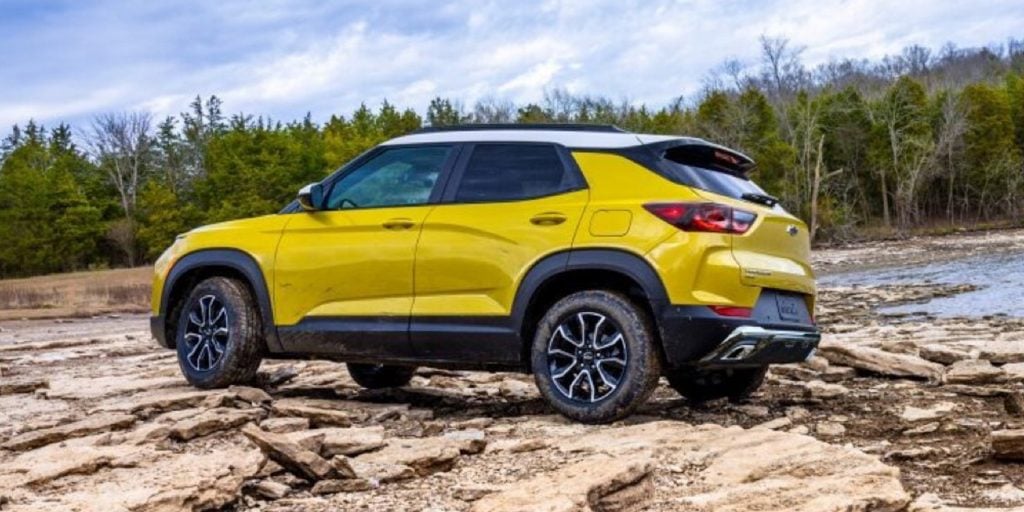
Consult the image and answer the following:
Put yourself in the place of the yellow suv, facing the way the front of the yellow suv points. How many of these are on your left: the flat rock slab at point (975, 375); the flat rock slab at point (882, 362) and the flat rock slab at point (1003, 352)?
0

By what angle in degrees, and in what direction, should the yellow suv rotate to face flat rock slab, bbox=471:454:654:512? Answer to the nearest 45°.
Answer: approximately 135° to its left

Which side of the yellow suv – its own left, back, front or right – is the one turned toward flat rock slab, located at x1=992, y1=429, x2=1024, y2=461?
back

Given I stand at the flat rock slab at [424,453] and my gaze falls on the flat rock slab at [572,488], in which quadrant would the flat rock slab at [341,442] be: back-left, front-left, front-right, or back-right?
back-right

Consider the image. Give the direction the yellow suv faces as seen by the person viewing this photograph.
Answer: facing away from the viewer and to the left of the viewer

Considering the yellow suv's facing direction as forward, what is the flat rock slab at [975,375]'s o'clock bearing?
The flat rock slab is roughly at 4 o'clock from the yellow suv.

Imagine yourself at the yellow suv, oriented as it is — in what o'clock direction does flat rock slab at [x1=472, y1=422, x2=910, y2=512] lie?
The flat rock slab is roughly at 7 o'clock from the yellow suv.

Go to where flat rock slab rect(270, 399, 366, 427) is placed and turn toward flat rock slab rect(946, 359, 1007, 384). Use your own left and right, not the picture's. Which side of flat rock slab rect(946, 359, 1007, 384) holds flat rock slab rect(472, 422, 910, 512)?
right

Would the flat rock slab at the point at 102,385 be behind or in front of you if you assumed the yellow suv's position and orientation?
in front

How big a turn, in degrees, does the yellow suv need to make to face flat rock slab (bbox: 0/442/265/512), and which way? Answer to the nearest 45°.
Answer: approximately 90° to its left

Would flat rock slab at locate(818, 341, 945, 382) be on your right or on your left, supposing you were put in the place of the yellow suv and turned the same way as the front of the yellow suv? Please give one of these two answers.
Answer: on your right

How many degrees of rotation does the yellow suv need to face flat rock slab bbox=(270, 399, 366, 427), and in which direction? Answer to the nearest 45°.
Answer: approximately 45° to its left

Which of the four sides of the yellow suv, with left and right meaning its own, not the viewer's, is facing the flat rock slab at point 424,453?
left

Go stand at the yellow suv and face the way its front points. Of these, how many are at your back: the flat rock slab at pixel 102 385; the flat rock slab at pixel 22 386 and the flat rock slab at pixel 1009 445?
1

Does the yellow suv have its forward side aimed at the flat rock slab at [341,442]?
no

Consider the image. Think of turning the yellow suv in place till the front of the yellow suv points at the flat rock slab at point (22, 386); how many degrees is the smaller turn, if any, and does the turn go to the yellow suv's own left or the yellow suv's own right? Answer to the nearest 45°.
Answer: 0° — it already faces it
